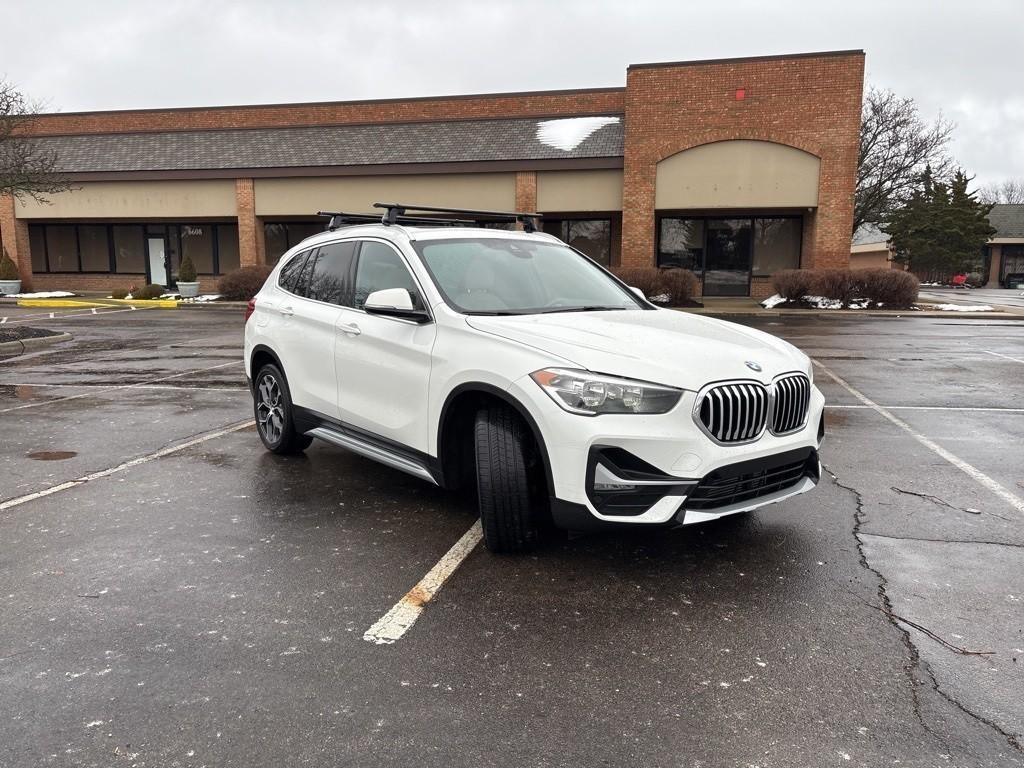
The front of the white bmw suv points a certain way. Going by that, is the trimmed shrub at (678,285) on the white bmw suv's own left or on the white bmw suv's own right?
on the white bmw suv's own left

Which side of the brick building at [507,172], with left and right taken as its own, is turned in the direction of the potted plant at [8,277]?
right

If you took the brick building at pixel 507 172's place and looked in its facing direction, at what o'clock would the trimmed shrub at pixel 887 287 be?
The trimmed shrub is roughly at 10 o'clock from the brick building.

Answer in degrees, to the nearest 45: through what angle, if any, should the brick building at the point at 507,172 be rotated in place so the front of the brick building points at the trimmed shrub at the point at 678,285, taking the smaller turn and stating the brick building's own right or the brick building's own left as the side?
approximately 45° to the brick building's own left

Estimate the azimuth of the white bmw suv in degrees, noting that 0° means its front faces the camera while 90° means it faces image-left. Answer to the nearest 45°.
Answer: approximately 315°

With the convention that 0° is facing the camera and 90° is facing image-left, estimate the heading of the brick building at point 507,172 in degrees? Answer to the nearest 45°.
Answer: approximately 0°

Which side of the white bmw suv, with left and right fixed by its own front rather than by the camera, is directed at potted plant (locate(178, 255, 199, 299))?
back

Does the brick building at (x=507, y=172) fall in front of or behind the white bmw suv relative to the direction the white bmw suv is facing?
behind

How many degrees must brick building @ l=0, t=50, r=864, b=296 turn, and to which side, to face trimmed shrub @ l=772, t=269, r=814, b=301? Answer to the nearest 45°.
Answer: approximately 45° to its left

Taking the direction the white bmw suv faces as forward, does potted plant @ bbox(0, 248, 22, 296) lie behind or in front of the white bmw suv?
behind
